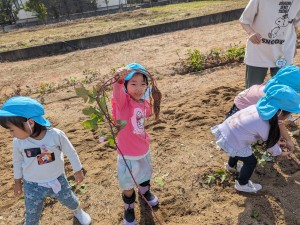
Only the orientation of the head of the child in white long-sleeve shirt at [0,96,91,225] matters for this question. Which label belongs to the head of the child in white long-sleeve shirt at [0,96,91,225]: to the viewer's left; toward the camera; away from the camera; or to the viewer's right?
to the viewer's left

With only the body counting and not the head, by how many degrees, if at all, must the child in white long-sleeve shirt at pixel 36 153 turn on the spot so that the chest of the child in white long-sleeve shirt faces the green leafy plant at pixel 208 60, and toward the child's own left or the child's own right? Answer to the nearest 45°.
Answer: approximately 135° to the child's own left

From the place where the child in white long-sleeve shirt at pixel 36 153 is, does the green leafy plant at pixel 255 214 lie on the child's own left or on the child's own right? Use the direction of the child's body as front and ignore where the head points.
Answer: on the child's own left

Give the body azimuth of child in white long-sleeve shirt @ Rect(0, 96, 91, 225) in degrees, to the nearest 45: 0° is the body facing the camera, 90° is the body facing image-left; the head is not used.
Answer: approximately 0°
